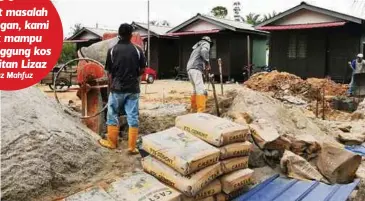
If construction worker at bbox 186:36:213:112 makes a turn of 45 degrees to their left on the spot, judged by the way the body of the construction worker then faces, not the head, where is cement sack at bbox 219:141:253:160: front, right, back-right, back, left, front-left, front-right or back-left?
back-right

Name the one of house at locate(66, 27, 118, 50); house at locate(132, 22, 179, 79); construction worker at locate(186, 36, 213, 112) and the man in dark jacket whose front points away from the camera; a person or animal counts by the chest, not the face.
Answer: the man in dark jacket

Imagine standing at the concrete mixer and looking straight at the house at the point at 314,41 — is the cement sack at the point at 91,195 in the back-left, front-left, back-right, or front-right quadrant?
back-right

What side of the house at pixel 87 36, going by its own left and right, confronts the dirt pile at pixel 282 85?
left

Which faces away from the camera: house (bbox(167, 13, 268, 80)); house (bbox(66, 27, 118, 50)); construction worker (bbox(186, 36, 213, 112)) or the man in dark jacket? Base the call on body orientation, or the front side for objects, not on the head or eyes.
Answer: the man in dark jacket

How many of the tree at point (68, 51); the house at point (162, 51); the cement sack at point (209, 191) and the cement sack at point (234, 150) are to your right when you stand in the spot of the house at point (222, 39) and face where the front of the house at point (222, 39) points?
2

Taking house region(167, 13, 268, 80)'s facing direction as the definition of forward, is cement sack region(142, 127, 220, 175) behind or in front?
in front

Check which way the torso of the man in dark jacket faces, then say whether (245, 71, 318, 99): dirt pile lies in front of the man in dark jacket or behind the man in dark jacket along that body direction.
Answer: in front

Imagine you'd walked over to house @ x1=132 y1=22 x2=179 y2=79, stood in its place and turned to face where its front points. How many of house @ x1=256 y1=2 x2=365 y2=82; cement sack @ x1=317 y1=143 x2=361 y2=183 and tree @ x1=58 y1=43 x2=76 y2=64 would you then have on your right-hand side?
1

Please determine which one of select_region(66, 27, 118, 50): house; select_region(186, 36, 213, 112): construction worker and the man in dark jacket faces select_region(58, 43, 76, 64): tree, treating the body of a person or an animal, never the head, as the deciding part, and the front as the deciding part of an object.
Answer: the man in dark jacket

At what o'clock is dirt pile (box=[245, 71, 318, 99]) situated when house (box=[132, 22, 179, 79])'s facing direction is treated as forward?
The dirt pile is roughly at 10 o'clock from the house.

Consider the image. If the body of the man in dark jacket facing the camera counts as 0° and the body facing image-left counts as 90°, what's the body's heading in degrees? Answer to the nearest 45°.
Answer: approximately 180°
